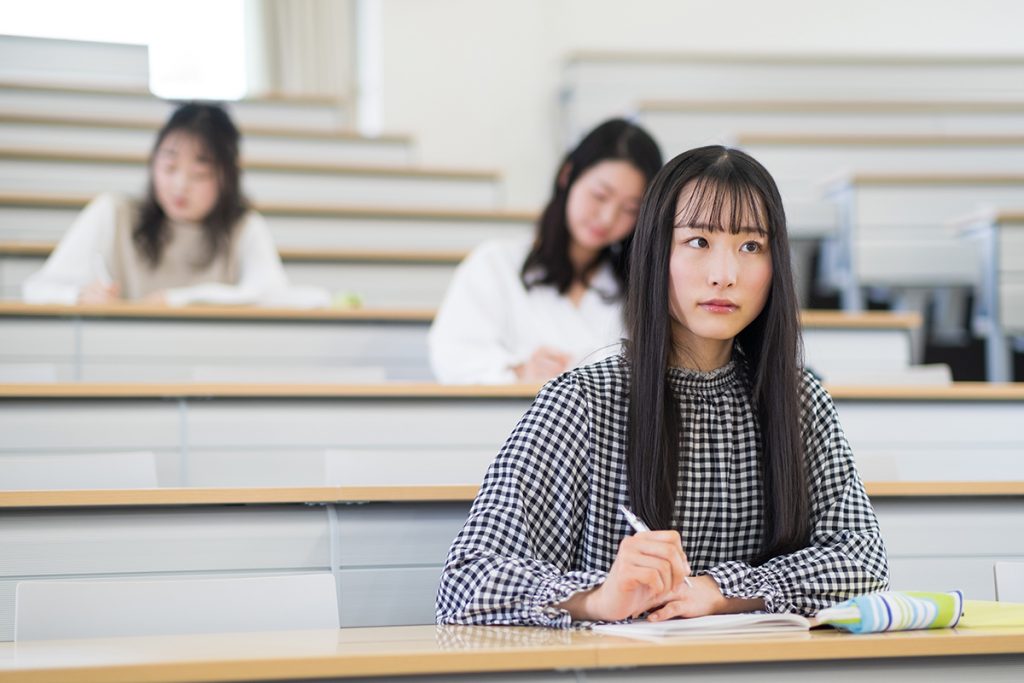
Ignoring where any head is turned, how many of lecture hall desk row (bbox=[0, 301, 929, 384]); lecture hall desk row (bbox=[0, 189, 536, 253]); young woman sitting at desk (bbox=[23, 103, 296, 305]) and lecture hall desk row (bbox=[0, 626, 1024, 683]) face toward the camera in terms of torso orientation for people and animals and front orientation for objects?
4

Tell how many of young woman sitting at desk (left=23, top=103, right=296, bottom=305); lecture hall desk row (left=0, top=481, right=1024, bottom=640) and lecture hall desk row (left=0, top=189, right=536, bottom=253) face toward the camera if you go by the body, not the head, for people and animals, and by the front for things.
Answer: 3

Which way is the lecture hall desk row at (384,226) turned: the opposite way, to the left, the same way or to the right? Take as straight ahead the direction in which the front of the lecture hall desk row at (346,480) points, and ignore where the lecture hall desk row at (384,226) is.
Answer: the same way

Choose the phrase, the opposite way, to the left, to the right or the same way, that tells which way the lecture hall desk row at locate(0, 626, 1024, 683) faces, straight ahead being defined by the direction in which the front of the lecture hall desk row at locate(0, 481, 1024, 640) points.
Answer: the same way

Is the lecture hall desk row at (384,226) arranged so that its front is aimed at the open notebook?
yes

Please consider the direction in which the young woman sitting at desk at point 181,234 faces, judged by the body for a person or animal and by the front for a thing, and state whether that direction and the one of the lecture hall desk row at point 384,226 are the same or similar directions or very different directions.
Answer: same or similar directions

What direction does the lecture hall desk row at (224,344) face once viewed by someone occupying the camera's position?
facing the viewer

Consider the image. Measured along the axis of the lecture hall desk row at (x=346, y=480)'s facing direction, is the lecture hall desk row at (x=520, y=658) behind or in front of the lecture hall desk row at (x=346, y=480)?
in front

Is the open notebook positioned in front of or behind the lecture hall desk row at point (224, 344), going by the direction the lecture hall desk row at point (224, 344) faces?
in front

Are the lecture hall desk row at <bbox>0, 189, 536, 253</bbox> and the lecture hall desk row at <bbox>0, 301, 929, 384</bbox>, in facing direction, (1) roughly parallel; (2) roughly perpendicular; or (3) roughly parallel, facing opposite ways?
roughly parallel

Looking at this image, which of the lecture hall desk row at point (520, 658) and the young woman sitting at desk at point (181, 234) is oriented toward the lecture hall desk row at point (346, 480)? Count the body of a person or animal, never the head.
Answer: the young woman sitting at desk

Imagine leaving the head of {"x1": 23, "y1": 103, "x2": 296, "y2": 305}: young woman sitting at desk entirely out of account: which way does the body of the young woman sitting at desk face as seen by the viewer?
toward the camera

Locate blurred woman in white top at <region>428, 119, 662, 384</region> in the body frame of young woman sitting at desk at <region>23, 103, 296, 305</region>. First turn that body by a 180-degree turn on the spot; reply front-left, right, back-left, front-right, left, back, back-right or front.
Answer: back-right
